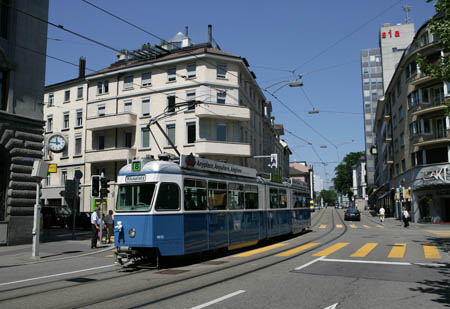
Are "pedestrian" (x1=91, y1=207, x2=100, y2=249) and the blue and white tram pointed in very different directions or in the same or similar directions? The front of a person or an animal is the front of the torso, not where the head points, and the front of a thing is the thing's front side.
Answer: very different directions

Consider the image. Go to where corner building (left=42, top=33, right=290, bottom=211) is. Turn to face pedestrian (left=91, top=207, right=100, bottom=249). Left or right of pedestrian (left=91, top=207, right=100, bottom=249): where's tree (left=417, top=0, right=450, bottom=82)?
left

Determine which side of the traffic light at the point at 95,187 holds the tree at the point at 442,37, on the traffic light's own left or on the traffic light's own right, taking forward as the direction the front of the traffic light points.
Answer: on the traffic light's own left

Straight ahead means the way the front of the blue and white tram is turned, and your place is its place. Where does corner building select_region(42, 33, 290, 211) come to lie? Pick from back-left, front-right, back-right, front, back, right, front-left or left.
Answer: back-right

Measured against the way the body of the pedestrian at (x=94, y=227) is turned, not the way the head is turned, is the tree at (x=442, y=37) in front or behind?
in front

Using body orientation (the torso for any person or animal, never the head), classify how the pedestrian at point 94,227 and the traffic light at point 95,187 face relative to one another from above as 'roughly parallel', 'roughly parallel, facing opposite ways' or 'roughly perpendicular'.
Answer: roughly perpendicular

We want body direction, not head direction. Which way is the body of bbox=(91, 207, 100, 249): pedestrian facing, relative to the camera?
to the viewer's right

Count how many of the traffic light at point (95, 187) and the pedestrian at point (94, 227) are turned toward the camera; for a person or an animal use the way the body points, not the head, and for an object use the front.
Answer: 1
